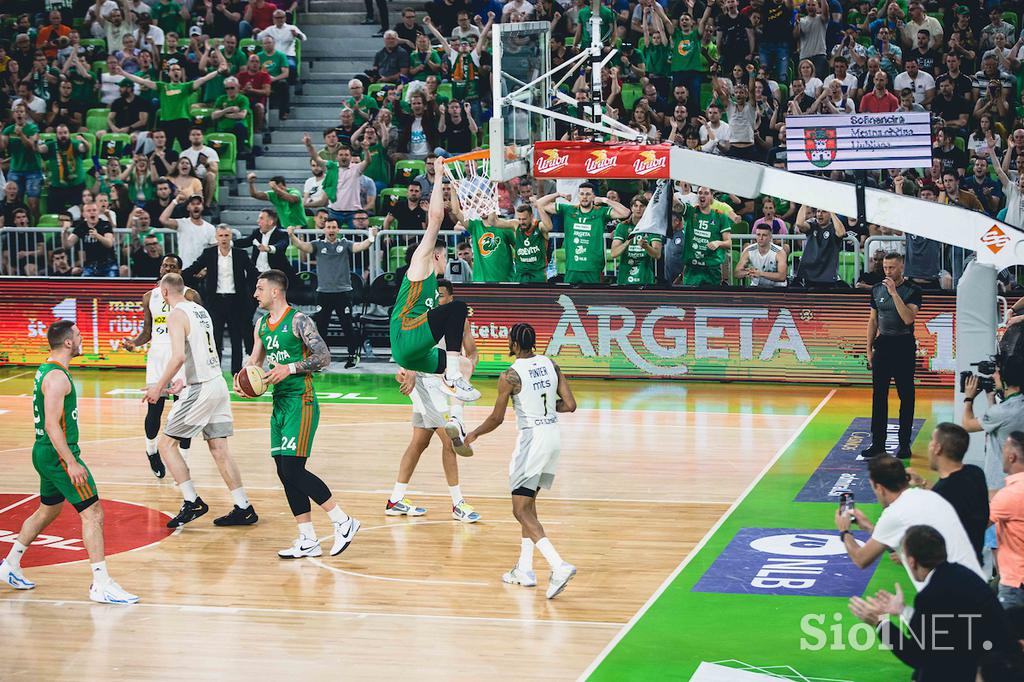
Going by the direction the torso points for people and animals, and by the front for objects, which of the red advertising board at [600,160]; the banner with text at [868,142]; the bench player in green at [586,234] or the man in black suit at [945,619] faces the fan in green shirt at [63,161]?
the man in black suit

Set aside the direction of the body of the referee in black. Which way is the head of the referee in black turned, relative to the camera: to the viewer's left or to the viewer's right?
to the viewer's left

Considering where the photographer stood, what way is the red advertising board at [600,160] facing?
facing the viewer

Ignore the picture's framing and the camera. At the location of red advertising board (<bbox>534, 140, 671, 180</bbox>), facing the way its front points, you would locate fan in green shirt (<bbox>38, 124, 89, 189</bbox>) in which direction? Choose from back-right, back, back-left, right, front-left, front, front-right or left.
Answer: back-right

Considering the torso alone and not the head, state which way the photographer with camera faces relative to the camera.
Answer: to the viewer's left

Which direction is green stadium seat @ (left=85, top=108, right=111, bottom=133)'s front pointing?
toward the camera

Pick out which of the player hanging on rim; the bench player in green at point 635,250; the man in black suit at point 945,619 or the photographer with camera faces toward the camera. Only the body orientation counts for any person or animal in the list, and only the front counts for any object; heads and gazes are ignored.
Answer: the bench player in green

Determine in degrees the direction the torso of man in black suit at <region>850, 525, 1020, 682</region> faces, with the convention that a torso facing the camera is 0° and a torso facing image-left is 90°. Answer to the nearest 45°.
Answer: approximately 135°

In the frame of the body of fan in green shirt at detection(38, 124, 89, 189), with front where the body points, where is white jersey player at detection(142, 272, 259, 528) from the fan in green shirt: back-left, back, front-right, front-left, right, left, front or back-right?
front

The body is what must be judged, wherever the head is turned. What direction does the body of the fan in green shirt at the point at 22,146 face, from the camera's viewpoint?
toward the camera

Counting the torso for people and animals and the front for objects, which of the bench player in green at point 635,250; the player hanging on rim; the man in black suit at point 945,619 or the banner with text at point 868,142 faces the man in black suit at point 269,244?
the man in black suit at point 945,619

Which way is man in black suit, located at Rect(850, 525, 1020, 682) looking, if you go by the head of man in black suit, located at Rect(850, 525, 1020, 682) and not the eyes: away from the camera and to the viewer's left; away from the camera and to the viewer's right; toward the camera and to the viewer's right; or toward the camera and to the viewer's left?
away from the camera and to the viewer's left

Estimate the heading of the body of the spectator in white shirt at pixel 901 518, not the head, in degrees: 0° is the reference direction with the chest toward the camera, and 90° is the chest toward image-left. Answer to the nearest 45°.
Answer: approximately 90°

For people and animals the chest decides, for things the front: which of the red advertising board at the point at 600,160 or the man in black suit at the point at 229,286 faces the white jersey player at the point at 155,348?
the man in black suit

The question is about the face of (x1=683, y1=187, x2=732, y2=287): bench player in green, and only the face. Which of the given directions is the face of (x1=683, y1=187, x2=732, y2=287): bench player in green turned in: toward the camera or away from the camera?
toward the camera

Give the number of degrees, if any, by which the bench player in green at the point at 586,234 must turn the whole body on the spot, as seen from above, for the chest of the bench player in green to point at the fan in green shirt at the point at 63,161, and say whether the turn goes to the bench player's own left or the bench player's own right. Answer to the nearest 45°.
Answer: approximately 135° to the bench player's own right

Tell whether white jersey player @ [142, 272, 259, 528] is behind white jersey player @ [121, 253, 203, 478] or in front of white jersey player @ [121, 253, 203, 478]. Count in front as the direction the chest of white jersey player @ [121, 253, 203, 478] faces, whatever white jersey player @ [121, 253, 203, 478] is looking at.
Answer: in front
